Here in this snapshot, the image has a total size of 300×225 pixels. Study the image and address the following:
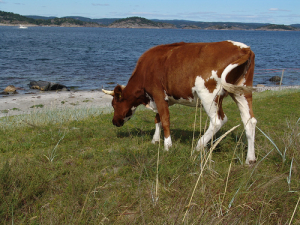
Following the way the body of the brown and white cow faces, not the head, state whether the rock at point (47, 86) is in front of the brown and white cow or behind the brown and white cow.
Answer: in front

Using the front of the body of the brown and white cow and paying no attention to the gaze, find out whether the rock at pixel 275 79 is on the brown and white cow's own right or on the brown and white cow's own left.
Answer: on the brown and white cow's own right

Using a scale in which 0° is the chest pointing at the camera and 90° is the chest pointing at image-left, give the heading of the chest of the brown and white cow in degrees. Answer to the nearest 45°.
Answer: approximately 135°
